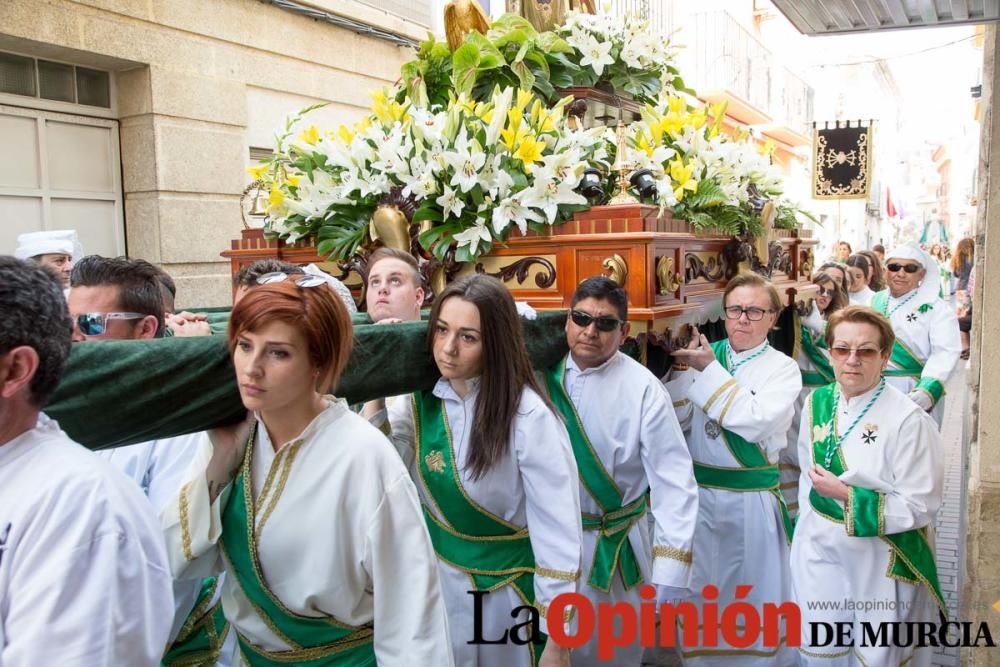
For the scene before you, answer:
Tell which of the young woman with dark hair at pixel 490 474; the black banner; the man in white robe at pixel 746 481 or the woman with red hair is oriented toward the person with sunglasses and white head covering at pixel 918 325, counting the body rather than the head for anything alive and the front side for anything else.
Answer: the black banner

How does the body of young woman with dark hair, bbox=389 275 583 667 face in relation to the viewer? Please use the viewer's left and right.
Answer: facing the viewer and to the left of the viewer

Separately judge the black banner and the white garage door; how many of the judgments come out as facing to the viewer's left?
0

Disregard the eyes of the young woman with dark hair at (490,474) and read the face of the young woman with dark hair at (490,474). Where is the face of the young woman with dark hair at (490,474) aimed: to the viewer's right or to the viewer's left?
to the viewer's left

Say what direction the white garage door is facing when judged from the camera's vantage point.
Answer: facing the viewer and to the right of the viewer

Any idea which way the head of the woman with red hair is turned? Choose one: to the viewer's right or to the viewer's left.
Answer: to the viewer's left

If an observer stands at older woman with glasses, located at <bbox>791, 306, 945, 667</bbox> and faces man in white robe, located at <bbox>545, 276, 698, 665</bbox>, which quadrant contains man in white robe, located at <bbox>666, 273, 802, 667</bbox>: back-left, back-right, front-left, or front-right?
front-right

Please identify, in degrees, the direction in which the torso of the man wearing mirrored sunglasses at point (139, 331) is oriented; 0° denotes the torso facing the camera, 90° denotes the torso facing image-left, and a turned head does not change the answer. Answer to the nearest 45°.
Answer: approximately 45°

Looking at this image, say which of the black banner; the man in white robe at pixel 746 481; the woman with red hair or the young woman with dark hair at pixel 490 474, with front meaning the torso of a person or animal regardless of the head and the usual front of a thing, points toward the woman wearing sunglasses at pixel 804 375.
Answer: the black banner

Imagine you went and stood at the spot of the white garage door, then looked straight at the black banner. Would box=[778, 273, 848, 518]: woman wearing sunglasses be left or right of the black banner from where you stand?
right

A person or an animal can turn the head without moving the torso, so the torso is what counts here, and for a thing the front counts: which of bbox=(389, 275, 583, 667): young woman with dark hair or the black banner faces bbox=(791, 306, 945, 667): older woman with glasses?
the black banner

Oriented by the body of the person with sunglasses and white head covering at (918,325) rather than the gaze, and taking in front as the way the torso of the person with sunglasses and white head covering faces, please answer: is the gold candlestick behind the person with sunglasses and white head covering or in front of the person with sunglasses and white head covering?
in front

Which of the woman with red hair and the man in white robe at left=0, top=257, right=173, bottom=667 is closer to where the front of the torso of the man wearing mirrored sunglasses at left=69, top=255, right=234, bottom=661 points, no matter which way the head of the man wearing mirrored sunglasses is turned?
the man in white robe

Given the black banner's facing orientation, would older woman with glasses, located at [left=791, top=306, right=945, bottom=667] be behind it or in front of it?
in front

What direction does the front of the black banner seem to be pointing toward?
toward the camera

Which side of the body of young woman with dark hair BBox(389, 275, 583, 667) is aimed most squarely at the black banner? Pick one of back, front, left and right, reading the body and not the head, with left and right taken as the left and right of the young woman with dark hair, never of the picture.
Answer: back
